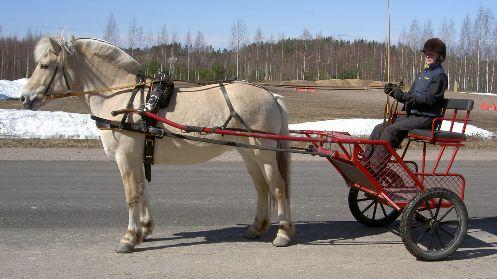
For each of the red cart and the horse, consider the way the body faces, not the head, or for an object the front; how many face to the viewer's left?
2

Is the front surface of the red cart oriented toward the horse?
yes

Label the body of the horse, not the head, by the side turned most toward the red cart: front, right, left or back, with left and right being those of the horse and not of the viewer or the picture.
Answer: back

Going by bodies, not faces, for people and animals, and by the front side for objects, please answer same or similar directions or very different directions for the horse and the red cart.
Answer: same or similar directions

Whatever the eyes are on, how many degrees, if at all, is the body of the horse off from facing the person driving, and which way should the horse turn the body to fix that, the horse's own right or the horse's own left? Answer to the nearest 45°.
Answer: approximately 180°

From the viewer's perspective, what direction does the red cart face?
to the viewer's left

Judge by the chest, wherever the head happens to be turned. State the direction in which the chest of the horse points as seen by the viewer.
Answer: to the viewer's left
